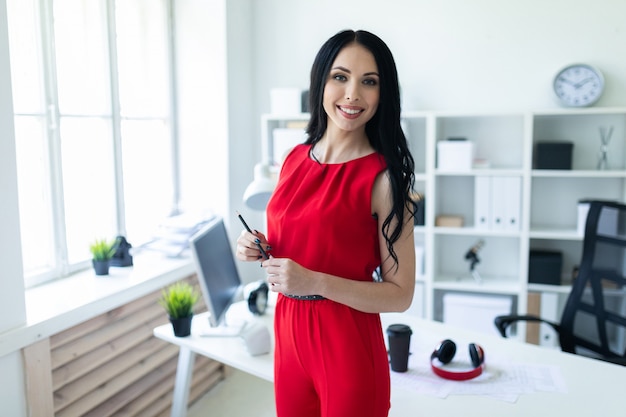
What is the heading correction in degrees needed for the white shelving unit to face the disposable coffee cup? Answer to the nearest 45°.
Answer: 0° — it already faces it

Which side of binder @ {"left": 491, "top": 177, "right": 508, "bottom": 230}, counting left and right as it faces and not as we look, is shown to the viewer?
front

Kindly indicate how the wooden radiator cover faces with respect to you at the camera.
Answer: facing the viewer and to the right of the viewer

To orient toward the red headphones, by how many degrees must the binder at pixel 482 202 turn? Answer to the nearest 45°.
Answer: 0° — it already faces it

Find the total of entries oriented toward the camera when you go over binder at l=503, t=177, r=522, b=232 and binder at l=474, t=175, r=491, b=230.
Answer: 2

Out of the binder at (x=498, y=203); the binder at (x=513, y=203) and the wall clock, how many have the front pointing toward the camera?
3

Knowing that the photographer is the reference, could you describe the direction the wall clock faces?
facing the viewer

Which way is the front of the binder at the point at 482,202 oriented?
toward the camera

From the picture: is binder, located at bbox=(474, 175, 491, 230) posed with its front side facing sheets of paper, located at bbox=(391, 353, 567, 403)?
yes

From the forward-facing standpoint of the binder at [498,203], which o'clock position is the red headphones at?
The red headphones is roughly at 12 o'clock from the binder.

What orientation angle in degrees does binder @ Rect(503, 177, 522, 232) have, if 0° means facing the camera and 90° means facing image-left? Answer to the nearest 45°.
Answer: approximately 0°
